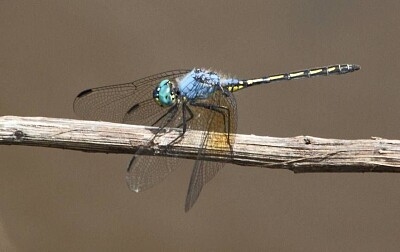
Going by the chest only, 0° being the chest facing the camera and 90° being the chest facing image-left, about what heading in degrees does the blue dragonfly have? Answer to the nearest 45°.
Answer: approximately 90°
